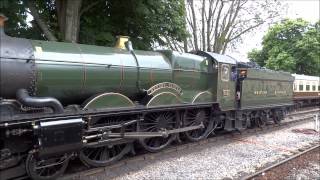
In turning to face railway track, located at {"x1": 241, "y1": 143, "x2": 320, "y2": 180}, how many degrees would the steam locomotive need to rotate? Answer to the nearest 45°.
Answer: approximately 135° to its left

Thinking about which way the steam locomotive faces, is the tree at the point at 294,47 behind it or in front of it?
behind

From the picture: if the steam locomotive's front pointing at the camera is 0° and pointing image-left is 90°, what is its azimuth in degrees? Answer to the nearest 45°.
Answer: approximately 45°
